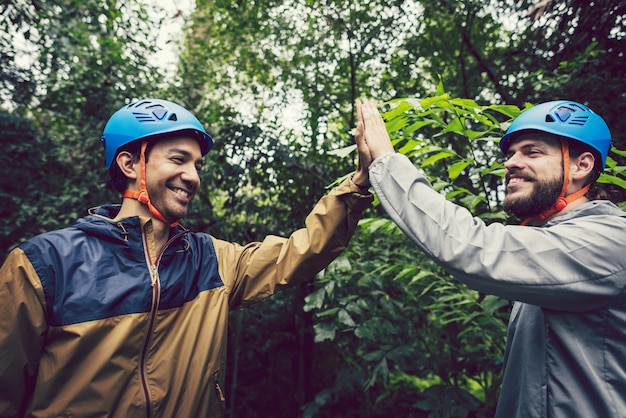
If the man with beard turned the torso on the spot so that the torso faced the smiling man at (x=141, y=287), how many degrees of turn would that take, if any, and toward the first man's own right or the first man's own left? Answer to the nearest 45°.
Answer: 0° — they already face them

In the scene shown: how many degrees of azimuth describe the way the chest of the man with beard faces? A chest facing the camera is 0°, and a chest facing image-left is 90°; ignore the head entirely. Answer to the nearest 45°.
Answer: approximately 90°

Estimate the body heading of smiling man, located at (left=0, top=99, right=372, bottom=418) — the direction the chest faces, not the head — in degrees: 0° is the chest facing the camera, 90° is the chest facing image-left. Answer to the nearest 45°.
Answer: approximately 315°

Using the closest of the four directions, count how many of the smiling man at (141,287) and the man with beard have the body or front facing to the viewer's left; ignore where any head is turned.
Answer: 1

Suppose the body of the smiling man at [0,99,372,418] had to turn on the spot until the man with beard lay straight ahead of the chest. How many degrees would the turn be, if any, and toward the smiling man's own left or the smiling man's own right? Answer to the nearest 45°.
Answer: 0° — they already face them

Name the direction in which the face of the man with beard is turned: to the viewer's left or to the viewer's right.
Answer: to the viewer's left
